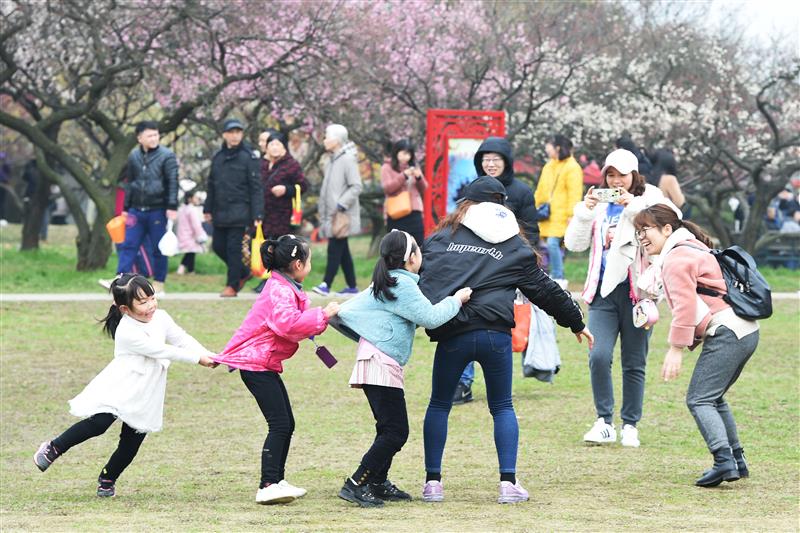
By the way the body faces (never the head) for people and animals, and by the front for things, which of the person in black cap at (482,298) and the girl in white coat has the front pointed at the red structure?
the person in black cap

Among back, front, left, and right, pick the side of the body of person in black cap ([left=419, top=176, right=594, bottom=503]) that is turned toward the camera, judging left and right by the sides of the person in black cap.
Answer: back

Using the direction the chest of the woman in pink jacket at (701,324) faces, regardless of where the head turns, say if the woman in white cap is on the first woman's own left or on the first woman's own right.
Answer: on the first woman's own right

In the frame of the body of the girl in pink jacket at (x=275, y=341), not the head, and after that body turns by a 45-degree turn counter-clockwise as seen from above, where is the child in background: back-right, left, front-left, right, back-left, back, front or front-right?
front-left

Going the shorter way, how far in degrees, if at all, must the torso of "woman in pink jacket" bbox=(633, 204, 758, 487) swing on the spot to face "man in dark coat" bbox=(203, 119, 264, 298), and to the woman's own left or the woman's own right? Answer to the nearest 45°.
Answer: approximately 45° to the woman's own right

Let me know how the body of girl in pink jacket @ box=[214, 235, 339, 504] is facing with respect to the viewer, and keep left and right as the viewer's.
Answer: facing to the right of the viewer

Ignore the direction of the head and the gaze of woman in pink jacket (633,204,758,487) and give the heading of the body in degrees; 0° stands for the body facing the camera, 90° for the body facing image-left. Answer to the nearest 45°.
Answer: approximately 90°

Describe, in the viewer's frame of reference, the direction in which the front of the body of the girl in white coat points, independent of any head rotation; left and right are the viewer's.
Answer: facing the viewer and to the right of the viewer

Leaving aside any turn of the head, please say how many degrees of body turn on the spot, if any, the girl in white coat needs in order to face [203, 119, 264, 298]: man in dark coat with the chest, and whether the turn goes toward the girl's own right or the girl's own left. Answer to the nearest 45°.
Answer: approximately 135° to the girl's own left

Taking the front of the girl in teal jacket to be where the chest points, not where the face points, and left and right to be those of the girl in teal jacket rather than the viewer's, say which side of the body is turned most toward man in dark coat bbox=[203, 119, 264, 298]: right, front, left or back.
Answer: left

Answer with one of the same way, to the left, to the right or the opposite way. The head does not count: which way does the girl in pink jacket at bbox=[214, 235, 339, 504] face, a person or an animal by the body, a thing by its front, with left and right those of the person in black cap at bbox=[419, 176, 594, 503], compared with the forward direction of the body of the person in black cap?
to the right

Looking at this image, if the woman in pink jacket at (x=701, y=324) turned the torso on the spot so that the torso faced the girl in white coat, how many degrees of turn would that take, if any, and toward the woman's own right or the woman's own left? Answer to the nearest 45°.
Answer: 0° — they already face them

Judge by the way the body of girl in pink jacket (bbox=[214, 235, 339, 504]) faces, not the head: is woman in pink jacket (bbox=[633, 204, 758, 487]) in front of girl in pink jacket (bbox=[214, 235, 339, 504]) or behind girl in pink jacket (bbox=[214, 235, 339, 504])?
in front

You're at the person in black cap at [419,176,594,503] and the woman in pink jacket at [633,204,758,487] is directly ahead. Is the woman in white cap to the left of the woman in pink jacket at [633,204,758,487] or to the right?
left

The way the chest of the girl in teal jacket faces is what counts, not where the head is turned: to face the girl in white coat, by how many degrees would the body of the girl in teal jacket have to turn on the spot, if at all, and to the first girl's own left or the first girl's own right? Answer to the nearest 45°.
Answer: approximately 180°

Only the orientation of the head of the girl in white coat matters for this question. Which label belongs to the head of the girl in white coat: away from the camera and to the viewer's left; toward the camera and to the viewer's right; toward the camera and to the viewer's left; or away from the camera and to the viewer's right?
toward the camera and to the viewer's right
